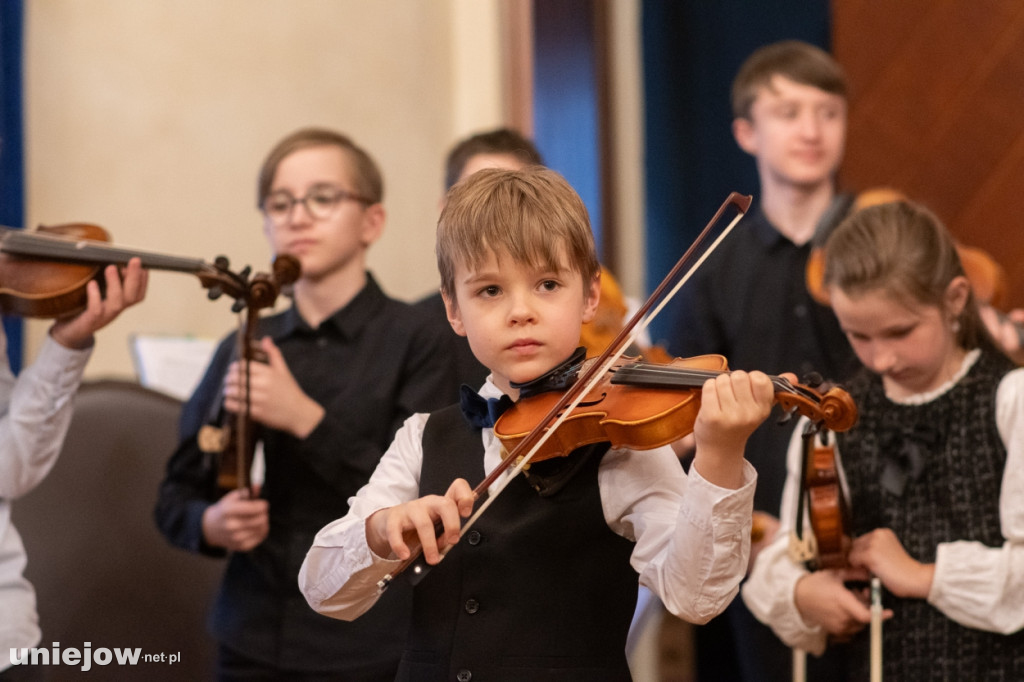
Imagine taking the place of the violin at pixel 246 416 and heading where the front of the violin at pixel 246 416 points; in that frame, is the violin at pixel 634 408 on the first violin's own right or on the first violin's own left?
on the first violin's own left

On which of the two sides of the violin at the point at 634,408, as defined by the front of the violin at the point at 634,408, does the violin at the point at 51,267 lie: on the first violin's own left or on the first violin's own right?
on the first violin's own right

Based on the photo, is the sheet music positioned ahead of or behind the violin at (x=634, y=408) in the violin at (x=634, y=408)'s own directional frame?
behind

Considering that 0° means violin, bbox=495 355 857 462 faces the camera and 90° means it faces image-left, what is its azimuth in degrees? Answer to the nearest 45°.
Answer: approximately 0°
